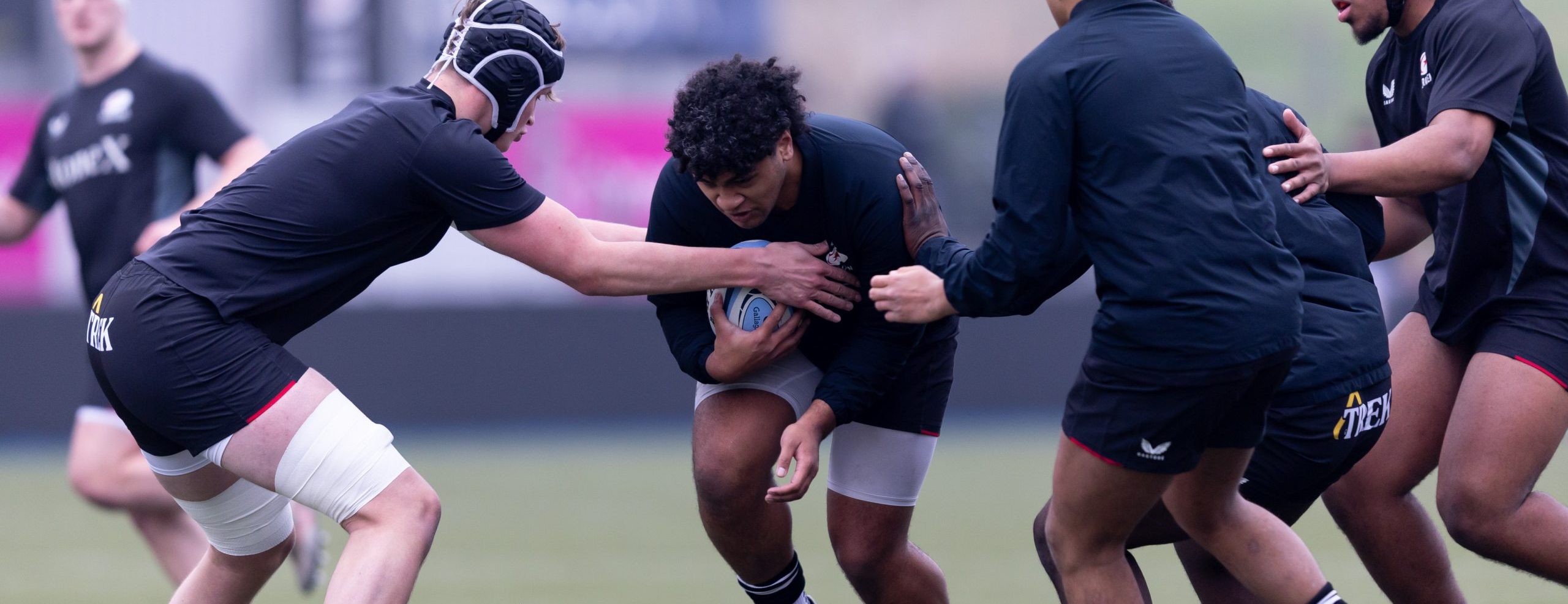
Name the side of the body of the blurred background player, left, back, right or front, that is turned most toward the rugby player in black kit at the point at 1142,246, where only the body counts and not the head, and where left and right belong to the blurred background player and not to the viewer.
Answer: left

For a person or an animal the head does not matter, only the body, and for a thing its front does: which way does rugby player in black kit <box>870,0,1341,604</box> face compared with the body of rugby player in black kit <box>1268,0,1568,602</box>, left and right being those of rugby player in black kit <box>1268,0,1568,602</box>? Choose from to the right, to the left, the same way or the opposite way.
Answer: to the right

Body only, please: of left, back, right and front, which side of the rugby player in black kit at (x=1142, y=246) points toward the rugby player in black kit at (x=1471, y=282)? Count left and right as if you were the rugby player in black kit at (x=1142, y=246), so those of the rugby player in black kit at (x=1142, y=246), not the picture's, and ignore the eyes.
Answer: right

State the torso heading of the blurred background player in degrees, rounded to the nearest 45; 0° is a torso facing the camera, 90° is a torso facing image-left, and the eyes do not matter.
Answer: approximately 45°

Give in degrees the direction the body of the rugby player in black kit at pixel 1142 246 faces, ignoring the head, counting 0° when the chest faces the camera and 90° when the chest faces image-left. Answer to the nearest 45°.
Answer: approximately 135°

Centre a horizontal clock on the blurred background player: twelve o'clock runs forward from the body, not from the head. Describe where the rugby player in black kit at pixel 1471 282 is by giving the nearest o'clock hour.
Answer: The rugby player in black kit is roughly at 9 o'clock from the blurred background player.

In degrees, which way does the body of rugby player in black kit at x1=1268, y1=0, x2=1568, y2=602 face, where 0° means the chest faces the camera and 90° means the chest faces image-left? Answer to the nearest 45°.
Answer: approximately 45°
